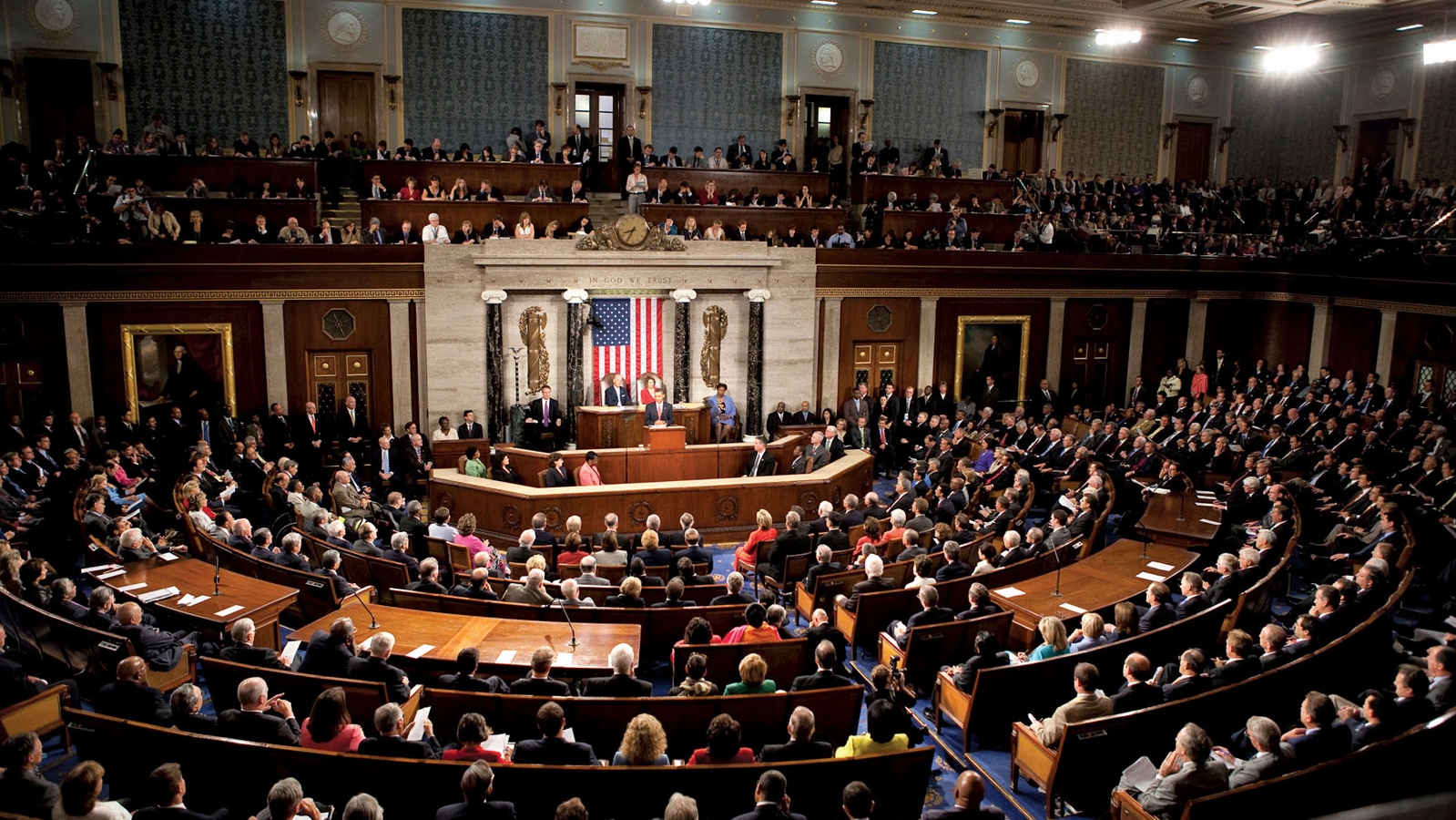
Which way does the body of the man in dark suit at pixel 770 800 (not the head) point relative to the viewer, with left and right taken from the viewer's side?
facing away from the viewer

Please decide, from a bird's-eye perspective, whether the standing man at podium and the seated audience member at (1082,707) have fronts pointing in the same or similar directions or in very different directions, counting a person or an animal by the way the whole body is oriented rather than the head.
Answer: very different directions

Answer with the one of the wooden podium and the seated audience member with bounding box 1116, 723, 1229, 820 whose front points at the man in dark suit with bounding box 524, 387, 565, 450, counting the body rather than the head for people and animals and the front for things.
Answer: the seated audience member

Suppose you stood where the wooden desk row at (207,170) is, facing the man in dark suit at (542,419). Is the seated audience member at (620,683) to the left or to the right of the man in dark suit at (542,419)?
right

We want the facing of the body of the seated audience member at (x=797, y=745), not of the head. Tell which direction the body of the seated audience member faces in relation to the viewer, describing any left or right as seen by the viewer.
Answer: facing away from the viewer

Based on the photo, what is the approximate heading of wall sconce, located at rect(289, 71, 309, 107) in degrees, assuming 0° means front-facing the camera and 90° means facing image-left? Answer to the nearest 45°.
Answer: approximately 0°

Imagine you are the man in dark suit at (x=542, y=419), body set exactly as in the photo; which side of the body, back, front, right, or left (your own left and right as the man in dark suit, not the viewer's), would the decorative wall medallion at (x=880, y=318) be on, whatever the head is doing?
left

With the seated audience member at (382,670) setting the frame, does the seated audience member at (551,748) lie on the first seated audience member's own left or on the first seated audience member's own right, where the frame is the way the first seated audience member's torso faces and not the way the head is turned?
on the first seated audience member's own right

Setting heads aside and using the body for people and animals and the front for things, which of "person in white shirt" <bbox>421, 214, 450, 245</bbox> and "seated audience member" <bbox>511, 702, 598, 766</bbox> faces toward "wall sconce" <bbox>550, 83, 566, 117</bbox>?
the seated audience member

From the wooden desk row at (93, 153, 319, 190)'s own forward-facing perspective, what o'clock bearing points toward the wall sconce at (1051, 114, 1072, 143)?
The wall sconce is roughly at 9 o'clock from the wooden desk row.

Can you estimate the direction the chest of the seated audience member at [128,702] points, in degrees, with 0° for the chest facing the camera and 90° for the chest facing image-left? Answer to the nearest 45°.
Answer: approximately 225°

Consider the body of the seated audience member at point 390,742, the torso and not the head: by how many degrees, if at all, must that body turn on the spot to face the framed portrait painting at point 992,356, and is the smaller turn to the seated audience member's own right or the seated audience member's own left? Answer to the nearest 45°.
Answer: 0° — they already face it

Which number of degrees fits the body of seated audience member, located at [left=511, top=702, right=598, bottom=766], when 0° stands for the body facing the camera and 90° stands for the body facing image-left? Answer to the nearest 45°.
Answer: approximately 180°
